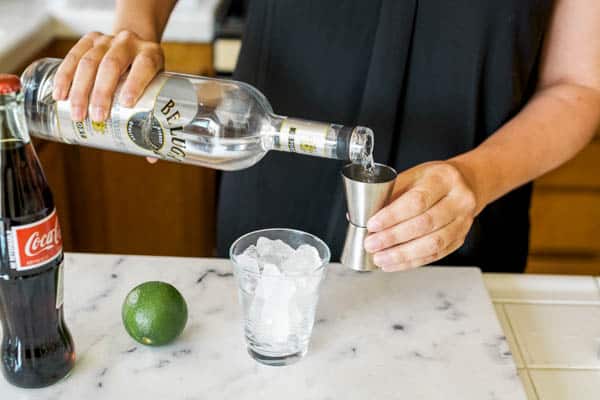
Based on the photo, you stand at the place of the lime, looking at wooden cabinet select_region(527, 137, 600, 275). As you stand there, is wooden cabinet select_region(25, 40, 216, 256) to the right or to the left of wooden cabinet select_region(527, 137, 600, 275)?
left

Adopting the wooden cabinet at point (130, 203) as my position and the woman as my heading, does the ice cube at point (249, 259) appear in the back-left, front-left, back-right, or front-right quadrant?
front-right

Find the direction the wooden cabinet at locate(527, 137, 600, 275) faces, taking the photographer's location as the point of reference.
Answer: facing the viewer

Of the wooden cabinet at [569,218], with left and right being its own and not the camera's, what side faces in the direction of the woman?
front

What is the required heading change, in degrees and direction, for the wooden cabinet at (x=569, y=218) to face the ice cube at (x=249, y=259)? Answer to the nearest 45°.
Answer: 0° — it already faces it

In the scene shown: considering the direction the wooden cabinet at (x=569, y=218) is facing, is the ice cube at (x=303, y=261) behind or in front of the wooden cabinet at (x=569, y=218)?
in front

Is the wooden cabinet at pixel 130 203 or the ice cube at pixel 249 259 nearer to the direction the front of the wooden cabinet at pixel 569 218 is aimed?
the ice cube

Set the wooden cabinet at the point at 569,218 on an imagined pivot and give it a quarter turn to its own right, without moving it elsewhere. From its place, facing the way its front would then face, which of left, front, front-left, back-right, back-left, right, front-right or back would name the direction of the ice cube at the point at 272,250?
left

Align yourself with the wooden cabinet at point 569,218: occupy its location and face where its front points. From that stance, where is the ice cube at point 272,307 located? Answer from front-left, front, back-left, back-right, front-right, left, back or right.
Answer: front

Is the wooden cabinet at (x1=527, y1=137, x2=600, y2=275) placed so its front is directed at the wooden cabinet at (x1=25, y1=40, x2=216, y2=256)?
no
